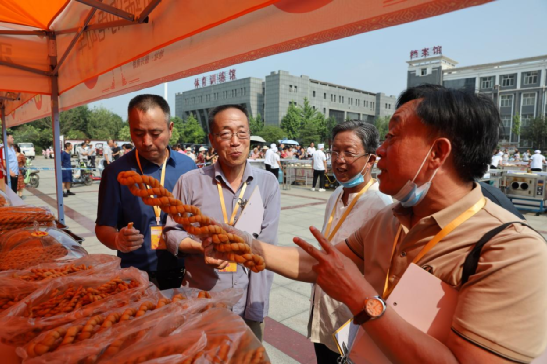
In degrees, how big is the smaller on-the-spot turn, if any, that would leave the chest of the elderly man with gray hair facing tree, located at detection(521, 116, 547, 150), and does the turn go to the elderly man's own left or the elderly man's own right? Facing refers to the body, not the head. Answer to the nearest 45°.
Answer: approximately 180°

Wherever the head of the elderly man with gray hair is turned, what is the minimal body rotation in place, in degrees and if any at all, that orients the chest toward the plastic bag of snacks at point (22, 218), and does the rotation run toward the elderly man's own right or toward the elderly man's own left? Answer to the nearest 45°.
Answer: approximately 45° to the elderly man's own right

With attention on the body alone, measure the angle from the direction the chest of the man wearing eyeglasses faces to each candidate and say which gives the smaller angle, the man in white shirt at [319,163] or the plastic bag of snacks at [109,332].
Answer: the plastic bag of snacks

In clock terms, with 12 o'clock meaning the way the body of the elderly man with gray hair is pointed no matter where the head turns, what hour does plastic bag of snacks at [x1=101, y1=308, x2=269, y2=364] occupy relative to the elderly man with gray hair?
The plastic bag of snacks is roughly at 11 o'clock from the elderly man with gray hair.

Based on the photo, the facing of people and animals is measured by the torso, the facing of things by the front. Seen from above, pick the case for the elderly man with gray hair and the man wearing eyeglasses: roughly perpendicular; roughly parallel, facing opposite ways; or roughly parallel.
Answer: roughly perpendicular

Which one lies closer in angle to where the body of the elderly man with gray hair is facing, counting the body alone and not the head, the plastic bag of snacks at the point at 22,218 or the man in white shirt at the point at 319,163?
the plastic bag of snacks

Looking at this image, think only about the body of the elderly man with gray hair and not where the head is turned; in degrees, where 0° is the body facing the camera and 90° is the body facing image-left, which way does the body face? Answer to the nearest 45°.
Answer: approximately 45°
